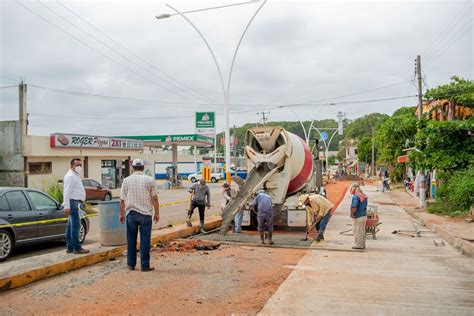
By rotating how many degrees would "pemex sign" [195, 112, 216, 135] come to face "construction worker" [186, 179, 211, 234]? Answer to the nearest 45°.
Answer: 0° — it already faces them

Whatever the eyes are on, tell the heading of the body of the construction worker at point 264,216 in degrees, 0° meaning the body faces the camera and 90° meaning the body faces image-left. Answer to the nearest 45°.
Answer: approximately 180°

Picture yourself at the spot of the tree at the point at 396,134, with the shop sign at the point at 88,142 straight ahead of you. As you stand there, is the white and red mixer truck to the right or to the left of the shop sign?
left

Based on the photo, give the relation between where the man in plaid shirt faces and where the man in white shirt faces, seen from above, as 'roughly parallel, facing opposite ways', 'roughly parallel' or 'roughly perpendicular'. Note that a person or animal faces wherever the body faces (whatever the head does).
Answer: roughly perpendicular

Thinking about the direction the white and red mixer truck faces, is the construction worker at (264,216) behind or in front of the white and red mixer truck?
behind

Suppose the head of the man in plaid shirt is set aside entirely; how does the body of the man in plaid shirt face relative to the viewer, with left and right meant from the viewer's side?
facing away from the viewer

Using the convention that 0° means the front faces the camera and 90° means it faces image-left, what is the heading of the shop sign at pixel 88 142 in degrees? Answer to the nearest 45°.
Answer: approximately 315°
